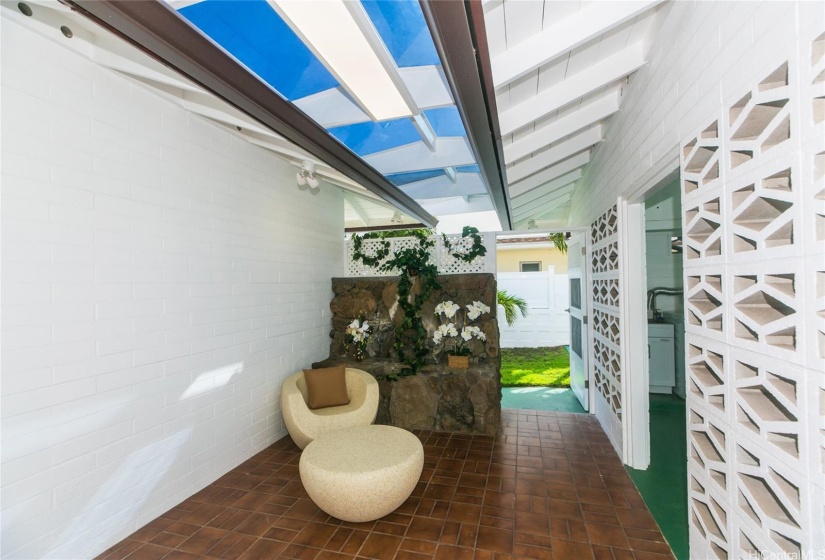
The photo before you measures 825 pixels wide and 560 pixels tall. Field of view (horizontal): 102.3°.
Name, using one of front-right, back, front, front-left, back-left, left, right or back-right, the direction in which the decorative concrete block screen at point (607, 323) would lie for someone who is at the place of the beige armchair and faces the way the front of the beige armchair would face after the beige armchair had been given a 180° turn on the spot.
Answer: back-right

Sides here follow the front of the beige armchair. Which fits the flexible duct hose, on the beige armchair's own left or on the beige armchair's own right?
on the beige armchair's own left

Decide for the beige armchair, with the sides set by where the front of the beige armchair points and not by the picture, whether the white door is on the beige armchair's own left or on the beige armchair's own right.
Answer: on the beige armchair's own left

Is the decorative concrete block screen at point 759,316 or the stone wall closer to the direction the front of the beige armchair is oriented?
the decorative concrete block screen

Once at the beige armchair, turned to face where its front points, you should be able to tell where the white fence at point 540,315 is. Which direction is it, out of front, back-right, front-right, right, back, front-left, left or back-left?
left

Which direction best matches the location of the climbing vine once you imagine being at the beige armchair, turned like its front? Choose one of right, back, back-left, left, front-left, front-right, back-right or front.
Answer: left

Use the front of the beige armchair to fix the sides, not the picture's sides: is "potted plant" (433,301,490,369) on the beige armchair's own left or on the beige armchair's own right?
on the beige armchair's own left

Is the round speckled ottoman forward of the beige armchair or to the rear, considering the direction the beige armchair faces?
forward

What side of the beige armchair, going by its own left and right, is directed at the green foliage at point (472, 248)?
left

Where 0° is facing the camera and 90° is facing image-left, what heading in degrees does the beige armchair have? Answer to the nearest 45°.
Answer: approximately 315°

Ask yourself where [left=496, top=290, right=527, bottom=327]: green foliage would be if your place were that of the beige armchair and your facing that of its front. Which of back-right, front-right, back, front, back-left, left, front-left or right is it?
left
